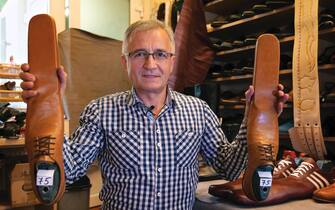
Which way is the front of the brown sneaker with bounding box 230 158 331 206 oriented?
to the viewer's left

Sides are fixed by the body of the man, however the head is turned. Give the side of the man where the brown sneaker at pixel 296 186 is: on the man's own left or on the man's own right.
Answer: on the man's own left

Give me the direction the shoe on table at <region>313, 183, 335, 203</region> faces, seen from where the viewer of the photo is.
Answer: facing to the left of the viewer

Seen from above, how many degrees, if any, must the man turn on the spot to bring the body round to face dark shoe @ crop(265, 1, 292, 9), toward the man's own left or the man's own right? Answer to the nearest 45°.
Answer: approximately 135° to the man's own left

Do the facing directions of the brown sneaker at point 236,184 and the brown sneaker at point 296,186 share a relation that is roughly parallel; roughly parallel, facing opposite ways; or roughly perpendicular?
roughly parallel

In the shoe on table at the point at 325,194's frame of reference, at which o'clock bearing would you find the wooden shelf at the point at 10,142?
The wooden shelf is roughly at 12 o'clock from the shoe on table.

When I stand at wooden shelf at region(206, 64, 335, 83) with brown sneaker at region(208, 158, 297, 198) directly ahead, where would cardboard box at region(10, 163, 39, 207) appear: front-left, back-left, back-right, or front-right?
front-right

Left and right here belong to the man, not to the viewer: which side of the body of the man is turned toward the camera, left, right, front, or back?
front

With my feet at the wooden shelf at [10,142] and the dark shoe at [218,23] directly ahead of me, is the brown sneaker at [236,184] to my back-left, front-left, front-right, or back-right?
front-right

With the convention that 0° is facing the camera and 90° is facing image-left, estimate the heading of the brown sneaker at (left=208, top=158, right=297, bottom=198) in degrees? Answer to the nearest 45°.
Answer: approximately 90°

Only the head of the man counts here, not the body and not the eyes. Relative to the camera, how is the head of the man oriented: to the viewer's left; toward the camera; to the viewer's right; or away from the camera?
toward the camera

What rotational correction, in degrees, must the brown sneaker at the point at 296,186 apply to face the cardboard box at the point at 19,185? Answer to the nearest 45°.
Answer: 0° — it already faces it
